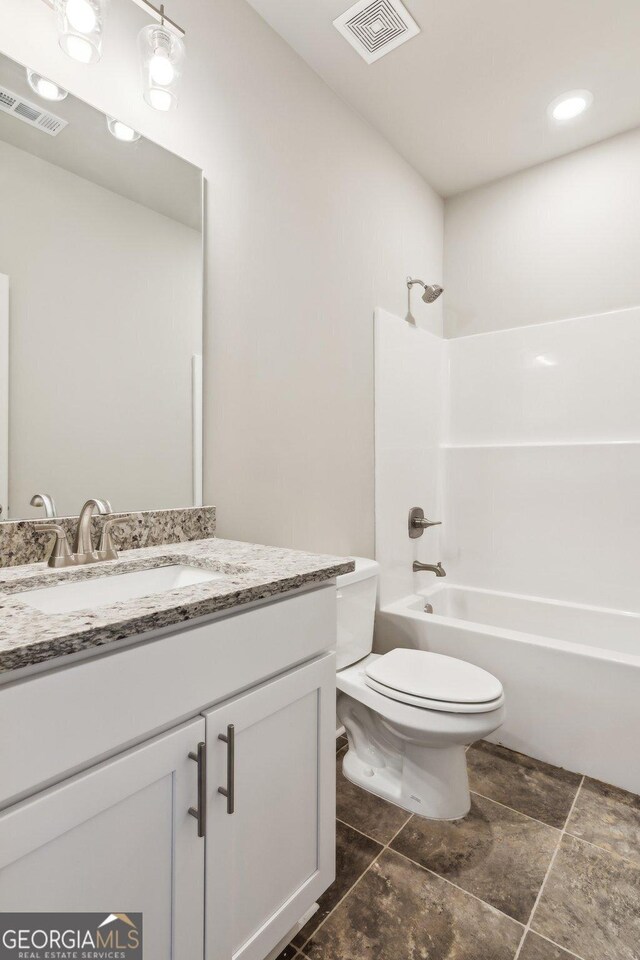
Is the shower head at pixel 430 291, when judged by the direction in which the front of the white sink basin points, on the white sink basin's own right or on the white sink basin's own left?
on the white sink basin's own left

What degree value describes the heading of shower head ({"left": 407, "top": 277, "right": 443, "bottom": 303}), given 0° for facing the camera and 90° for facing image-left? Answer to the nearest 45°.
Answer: approximately 315°

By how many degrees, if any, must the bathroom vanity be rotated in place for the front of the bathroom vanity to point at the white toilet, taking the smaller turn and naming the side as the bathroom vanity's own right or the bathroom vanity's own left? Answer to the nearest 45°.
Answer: approximately 90° to the bathroom vanity's own left

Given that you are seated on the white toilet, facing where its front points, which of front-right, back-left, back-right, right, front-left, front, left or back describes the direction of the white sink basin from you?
right

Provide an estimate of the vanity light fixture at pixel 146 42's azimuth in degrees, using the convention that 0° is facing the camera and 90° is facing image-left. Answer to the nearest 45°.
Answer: approximately 315°

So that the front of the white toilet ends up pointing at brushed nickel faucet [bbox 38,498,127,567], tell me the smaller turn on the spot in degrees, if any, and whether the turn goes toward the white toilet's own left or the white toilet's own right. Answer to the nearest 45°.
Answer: approximately 90° to the white toilet's own right
